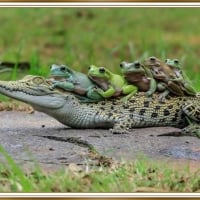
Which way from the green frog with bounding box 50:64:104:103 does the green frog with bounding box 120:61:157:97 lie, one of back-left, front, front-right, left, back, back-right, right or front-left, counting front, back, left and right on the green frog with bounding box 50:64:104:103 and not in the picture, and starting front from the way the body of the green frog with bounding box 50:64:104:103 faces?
back

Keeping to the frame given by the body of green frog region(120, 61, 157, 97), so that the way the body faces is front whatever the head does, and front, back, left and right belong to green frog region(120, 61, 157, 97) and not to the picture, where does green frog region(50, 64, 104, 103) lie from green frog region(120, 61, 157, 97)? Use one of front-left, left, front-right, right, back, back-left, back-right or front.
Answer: front-right

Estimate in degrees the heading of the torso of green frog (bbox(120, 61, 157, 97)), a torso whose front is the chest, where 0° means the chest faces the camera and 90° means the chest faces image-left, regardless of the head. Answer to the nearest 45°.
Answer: approximately 45°

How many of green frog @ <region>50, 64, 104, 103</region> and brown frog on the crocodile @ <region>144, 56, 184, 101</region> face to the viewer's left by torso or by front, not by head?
2

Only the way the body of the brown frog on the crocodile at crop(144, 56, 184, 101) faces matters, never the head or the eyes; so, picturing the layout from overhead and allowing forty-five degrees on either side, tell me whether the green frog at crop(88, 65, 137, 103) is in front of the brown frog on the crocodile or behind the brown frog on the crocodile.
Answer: in front

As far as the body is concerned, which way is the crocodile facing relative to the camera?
to the viewer's left

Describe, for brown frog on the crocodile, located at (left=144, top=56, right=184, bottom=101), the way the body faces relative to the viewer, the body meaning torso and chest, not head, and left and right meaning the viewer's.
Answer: facing to the left of the viewer

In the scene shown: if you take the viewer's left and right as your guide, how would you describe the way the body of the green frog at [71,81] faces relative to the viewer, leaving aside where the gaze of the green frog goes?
facing to the left of the viewer
